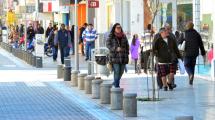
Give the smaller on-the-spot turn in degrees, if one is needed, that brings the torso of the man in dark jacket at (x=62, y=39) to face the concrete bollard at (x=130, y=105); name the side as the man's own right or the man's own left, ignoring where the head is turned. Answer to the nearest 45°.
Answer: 0° — they already face it

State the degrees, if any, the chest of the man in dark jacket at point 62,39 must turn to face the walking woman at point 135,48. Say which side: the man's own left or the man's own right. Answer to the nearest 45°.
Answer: approximately 45° to the man's own left

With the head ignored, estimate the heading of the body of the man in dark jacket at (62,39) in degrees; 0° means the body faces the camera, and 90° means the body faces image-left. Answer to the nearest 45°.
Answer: approximately 0°

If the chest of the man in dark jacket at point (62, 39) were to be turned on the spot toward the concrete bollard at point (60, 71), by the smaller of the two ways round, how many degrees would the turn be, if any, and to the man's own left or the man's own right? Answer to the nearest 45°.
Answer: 0° — they already face it

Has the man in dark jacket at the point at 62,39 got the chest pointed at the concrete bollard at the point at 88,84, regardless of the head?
yes
